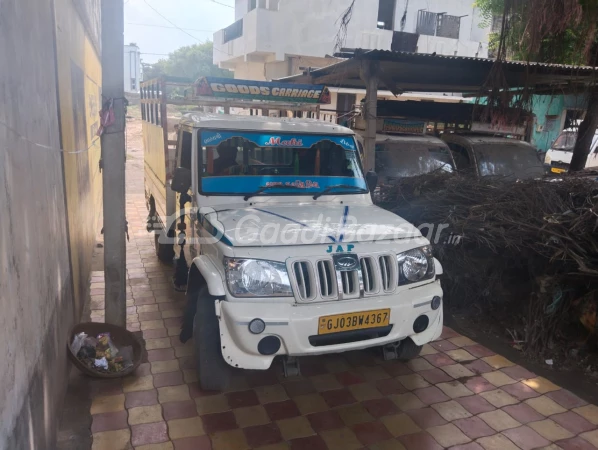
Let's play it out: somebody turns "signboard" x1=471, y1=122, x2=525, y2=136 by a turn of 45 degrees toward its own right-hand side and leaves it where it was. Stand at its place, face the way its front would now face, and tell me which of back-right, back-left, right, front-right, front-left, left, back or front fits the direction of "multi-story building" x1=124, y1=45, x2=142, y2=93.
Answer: right

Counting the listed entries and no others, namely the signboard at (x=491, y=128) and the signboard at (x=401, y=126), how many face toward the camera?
2

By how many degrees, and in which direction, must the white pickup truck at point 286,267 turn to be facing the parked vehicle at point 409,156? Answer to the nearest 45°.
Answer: approximately 135° to its left

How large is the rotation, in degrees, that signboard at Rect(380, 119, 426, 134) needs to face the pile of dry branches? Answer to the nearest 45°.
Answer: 0° — it already faces it

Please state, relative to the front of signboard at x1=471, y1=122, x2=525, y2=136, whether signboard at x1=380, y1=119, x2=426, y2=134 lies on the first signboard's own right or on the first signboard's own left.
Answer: on the first signboard's own right

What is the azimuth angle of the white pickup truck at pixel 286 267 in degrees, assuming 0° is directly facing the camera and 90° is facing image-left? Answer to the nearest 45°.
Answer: approximately 315°
